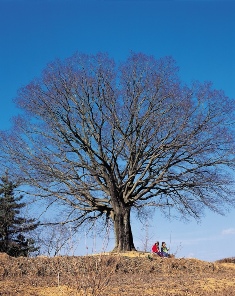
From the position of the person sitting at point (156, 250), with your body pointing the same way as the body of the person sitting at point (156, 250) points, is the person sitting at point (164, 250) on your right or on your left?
on your left

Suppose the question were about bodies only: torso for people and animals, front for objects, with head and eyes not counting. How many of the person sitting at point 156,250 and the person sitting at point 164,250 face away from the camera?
0

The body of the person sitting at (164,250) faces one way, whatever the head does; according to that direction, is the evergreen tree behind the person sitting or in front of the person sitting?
behind

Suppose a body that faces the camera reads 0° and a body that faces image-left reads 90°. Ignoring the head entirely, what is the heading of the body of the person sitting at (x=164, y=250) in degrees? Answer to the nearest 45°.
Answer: approximately 315°

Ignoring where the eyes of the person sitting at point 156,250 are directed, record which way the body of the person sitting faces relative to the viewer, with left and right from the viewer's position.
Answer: facing the viewer and to the right of the viewer

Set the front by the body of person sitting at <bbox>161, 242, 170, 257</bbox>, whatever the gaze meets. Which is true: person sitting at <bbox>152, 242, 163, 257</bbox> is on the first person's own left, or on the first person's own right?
on the first person's own right
